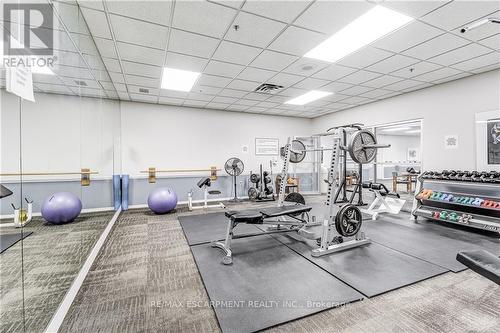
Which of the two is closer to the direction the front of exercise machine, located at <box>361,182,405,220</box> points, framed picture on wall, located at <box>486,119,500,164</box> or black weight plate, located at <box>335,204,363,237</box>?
the black weight plate

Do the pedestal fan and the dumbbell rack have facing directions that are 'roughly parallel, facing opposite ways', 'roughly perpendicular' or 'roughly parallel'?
roughly perpendicular

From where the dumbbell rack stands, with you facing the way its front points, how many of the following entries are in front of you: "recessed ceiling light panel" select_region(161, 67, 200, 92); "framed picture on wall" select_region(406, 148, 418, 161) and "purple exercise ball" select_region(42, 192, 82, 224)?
2

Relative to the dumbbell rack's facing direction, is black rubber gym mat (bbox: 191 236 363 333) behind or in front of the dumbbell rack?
in front

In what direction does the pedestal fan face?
toward the camera

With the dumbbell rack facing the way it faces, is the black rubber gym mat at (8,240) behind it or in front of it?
in front

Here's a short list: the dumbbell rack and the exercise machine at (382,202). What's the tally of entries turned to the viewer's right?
0

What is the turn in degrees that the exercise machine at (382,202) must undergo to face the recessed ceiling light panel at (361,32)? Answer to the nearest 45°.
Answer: approximately 45° to its left

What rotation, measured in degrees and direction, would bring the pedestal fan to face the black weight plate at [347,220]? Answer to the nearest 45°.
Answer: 0° — it already faces it

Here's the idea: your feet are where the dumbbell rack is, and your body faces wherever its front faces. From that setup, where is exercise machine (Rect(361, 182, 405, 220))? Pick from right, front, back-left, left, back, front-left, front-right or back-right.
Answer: front-right

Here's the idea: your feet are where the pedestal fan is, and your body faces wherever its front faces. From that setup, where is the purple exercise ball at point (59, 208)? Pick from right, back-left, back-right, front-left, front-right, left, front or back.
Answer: front-right

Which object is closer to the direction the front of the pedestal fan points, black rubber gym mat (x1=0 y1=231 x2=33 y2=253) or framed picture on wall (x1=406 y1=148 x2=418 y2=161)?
the black rubber gym mat

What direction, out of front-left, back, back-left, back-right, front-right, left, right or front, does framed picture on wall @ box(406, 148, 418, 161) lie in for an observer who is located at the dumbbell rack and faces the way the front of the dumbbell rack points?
back-right
